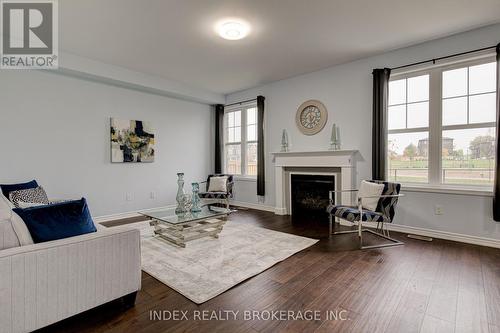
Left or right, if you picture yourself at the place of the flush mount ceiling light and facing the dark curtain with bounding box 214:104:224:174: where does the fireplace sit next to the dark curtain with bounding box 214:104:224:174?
right

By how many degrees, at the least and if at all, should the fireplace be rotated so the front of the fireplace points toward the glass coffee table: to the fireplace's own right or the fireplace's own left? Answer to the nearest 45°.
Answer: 0° — it already faces it

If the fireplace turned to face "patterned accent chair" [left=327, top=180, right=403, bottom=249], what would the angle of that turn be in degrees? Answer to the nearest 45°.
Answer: approximately 90° to its left

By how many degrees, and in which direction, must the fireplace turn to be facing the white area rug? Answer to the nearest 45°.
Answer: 0° — it already faces it

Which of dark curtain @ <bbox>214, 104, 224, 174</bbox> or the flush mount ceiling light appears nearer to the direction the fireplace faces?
the flush mount ceiling light

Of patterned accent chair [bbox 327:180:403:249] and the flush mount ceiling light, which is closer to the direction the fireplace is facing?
the flush mount ceiling light

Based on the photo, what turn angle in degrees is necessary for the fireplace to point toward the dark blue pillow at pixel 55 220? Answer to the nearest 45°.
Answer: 0° — it already faces it

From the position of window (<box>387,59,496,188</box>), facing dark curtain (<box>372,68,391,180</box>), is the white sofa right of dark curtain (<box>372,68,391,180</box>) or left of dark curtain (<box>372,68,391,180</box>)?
left

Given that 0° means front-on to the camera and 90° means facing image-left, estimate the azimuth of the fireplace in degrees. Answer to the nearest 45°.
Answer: approximately 45°

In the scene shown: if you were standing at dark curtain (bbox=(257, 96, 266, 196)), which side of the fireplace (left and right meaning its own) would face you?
right
